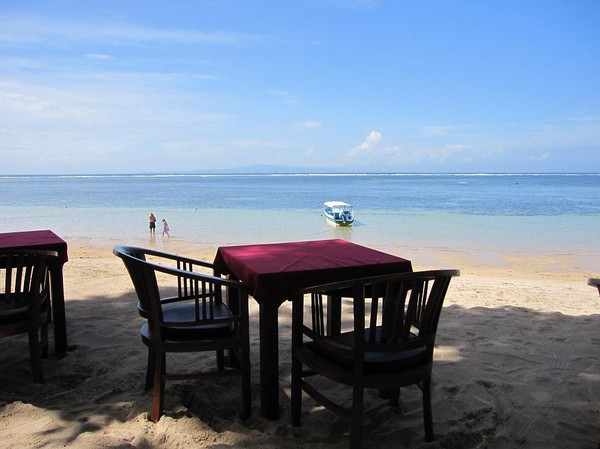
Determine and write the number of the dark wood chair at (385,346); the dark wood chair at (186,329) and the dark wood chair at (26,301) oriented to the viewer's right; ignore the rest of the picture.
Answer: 1

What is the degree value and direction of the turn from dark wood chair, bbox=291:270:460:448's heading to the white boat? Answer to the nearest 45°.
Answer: approximately 45° to its right

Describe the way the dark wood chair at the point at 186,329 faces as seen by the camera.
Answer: facing to the right of the viewer

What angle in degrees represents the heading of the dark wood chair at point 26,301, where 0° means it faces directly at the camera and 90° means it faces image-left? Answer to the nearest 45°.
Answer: approximately 180°

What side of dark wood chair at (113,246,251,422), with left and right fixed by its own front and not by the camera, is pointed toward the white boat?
left

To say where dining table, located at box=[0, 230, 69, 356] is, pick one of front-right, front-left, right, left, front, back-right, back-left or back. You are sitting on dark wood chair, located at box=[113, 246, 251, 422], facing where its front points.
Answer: back-left

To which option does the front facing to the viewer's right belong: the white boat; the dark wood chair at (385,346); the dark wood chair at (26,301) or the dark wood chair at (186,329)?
the dark wood chair at (186,329)

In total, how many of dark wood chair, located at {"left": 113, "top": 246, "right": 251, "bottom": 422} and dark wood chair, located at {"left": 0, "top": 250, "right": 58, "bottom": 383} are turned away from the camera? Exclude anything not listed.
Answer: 1

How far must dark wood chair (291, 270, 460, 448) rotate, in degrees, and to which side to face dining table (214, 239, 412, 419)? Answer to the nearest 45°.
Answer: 0° — it already faces it

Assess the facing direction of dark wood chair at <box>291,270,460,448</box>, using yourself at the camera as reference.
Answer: facing away from the viewer and to the left of the viewer

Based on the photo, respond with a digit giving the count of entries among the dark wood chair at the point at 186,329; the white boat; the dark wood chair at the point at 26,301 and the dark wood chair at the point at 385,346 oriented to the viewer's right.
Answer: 1

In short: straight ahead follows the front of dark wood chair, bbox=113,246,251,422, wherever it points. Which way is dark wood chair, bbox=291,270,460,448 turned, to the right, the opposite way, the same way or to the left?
to the left
